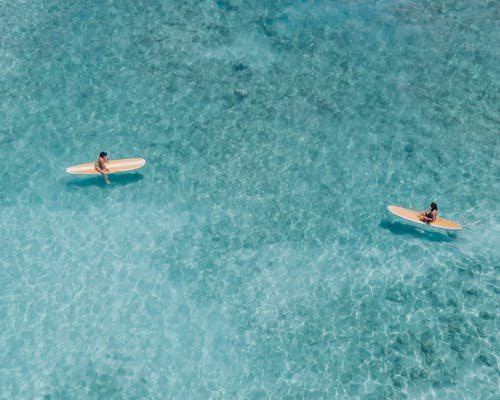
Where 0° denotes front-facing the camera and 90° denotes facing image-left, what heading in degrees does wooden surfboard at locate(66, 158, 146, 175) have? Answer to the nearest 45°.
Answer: approximately 270°

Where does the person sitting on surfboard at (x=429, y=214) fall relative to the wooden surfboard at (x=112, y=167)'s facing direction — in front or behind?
in front

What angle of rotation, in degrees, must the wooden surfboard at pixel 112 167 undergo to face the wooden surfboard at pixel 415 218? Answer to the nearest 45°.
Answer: approximately 45° to its right
